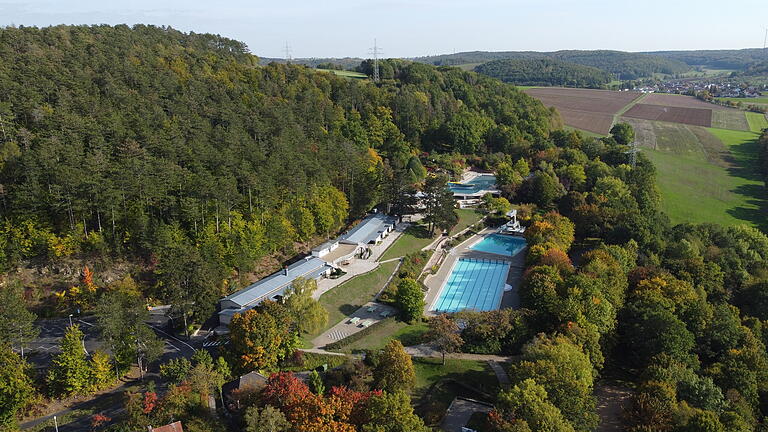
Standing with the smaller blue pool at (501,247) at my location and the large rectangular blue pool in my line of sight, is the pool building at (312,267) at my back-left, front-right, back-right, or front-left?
front-right

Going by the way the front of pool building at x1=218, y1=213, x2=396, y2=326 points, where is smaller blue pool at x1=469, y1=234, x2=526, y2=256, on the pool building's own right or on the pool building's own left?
on the pool building's own left

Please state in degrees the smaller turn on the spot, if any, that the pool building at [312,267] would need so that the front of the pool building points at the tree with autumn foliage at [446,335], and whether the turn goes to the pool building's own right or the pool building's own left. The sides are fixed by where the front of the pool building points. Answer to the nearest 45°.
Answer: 0° — it already faces it

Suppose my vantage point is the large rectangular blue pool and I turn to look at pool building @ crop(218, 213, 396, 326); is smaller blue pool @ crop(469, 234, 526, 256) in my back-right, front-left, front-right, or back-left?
back-right

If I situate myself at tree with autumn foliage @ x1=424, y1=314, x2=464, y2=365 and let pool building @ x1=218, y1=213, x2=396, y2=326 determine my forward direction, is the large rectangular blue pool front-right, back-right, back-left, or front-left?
front-right

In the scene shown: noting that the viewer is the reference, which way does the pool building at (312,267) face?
facing the viewer and to the right of the viewer

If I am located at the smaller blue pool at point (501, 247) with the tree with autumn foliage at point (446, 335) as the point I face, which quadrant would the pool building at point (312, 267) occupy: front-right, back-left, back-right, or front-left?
front-right
